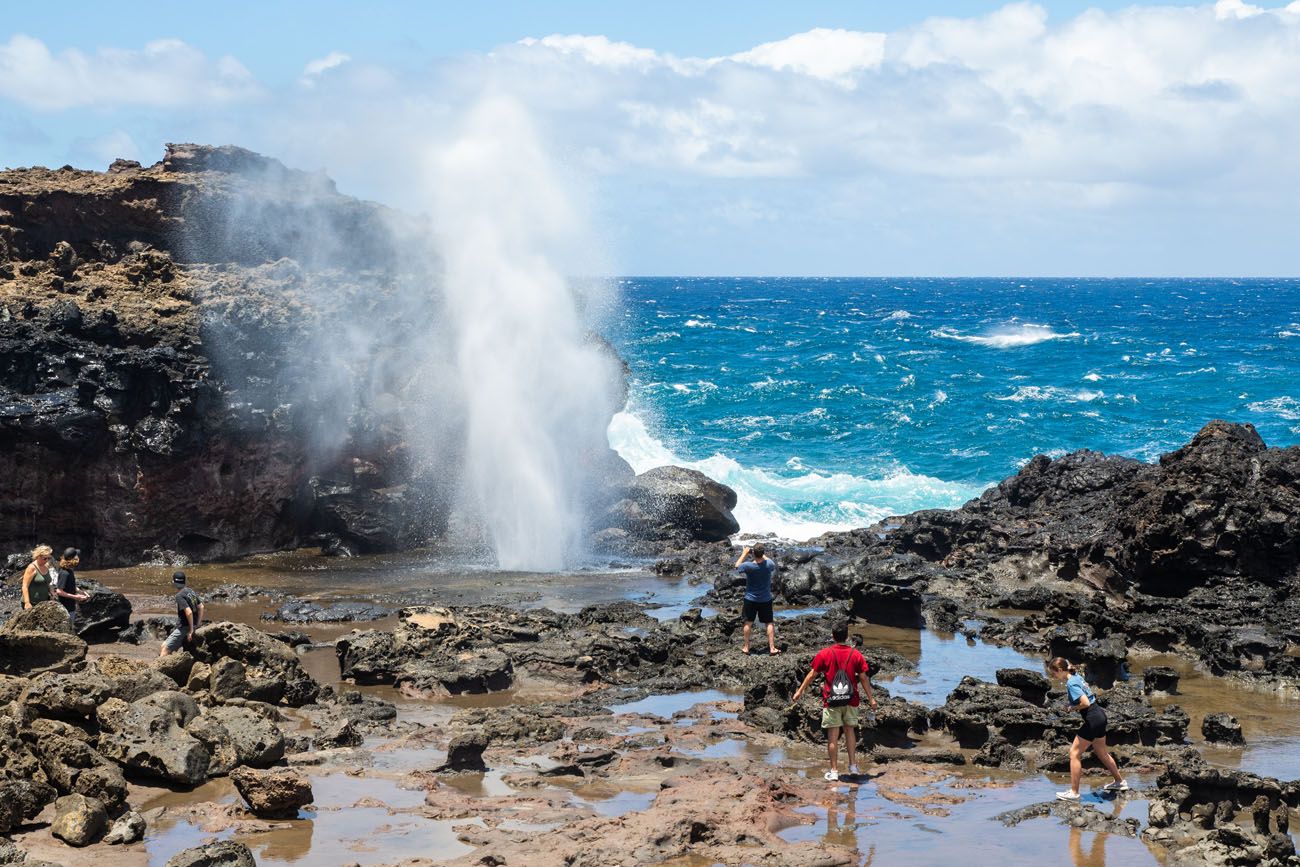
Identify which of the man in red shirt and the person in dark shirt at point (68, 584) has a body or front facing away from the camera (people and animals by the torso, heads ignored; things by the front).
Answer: the man in red shirt

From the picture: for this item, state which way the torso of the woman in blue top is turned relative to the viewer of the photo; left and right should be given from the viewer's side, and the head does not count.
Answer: facing to the left of the viewer

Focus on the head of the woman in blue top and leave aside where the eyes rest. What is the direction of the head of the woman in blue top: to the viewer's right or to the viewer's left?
to the viewer's left

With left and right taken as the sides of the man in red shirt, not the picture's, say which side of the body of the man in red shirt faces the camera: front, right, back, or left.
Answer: back

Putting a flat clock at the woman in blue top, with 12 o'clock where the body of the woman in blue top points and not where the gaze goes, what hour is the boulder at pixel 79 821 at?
The boulder is roughly at 11 o'clock from the woman in blue top.

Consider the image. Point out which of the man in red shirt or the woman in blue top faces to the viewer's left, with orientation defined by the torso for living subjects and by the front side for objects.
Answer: the woman in blue top

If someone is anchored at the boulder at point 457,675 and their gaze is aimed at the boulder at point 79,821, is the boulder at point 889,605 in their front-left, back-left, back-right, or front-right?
back-left

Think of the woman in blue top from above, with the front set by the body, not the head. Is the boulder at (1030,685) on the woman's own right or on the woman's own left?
on the woman's own right

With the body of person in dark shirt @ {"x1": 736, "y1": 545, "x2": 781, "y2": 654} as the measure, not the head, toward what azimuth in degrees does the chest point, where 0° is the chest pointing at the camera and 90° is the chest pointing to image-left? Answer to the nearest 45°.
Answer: approximately 180°

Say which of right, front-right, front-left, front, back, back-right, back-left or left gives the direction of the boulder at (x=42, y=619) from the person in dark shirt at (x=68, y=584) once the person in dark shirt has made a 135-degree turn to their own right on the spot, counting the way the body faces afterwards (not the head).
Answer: front-left

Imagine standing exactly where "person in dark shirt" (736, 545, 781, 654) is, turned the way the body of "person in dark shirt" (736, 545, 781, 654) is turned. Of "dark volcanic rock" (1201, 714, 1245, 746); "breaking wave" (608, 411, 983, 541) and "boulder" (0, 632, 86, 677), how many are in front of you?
1

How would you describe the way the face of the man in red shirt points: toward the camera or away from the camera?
away from the camera
